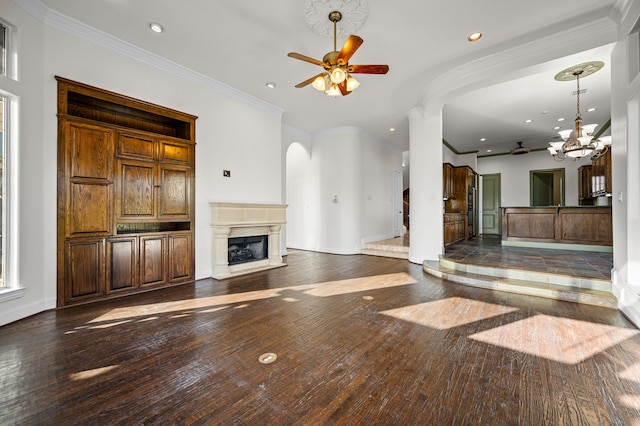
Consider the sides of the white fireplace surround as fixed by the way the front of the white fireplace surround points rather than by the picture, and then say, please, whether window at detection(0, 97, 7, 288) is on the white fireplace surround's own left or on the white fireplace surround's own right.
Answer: on the white fireplace surround's own right

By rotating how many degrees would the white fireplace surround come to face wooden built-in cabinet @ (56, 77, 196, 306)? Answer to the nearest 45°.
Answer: approximately 90° to its right

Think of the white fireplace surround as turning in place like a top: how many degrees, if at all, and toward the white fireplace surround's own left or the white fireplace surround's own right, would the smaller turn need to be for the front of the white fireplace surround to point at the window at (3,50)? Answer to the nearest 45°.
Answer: approximately 90° to the white fireplace surround's own right

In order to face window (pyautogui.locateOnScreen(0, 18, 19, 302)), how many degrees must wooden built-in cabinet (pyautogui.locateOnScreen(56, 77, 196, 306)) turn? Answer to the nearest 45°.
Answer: approximately 135° to its right

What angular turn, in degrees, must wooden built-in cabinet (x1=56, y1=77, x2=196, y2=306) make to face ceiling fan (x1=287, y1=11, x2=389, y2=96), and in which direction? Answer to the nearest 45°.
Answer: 0° — it already faces it

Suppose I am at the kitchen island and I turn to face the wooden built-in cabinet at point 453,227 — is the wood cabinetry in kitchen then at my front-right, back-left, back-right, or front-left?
back-right

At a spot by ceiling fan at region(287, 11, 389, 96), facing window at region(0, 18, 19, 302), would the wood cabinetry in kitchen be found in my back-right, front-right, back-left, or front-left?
back-right

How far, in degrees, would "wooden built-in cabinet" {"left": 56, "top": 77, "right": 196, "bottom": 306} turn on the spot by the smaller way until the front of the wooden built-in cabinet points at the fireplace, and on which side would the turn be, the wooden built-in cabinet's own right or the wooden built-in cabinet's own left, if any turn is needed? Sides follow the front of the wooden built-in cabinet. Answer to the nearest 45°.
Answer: approximately 45° to the wooden built-in cabinet's own left

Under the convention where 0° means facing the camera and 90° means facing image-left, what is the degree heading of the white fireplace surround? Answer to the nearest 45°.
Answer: approximately 315°

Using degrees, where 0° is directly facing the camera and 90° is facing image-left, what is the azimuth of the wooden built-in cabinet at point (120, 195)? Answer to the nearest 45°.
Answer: approximately 315°

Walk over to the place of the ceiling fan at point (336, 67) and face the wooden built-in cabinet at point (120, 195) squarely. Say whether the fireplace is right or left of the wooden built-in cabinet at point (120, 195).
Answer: right
